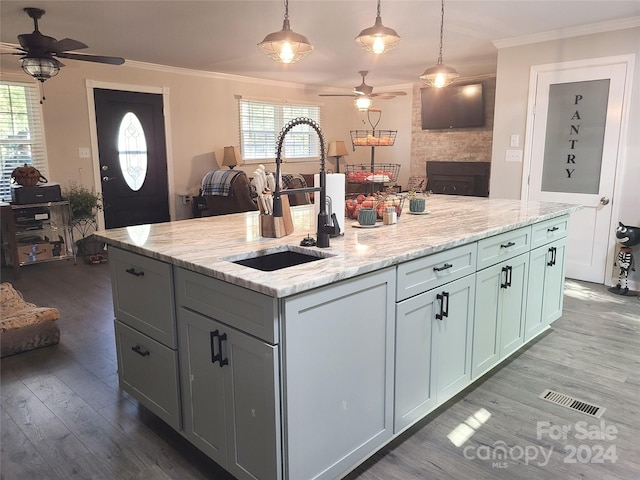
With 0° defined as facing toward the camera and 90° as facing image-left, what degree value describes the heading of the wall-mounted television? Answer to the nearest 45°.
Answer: approximately 45°

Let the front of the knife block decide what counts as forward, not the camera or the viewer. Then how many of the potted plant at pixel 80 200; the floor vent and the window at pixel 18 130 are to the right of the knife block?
2

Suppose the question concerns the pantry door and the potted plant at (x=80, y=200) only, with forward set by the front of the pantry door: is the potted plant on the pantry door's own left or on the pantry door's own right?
on the pantry door's own right

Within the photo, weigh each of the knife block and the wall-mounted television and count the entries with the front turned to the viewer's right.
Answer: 0

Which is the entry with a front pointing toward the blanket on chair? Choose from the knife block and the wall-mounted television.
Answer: the wall-mounted television

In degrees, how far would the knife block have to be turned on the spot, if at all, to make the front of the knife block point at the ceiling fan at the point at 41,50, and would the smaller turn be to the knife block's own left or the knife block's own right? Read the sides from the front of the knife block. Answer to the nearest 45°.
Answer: approximately 90° to the knife block's own right

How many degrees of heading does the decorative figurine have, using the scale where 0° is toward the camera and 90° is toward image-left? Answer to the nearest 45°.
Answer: approximately 45°

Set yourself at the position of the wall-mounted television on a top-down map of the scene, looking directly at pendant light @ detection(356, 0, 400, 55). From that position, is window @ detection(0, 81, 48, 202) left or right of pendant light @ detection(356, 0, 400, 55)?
right

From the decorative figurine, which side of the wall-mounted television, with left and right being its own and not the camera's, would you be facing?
left

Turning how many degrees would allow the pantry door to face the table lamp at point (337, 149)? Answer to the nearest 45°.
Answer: approximately 135° to its right
